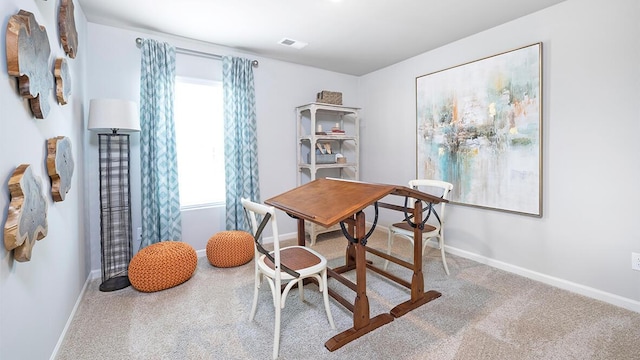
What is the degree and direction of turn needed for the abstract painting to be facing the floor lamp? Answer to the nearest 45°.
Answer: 0° — it already faces it

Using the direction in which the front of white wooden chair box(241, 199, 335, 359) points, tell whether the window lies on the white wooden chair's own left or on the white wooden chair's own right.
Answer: on the white wooden chair's own left

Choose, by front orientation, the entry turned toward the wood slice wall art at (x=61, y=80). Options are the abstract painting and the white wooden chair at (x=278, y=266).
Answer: the abstract painting

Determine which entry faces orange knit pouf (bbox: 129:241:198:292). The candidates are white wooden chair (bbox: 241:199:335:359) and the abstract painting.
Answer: the abstract painting

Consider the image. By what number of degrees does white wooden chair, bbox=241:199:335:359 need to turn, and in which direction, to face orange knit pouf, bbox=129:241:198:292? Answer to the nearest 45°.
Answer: approximately 90° to its left

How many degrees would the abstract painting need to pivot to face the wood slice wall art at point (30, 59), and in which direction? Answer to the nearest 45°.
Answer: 0° — it already faces it

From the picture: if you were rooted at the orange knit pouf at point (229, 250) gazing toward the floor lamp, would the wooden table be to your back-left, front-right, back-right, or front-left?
back-left

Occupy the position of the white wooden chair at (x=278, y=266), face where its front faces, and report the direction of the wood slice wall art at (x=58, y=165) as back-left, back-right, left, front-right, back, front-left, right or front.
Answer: back-left

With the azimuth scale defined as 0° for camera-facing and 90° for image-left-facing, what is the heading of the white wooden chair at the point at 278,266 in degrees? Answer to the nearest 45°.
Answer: approximately 225°

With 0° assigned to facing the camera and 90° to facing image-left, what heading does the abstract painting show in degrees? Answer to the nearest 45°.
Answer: approximately 45°

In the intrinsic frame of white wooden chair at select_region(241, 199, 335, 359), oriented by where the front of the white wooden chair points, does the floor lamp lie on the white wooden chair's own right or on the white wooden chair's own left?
on the white wooden chair's own left
